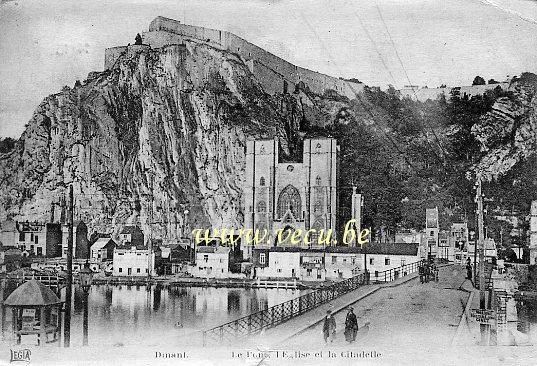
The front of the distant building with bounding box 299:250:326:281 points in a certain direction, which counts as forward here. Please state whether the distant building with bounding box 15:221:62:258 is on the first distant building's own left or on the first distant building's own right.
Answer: on the first distant building's own right

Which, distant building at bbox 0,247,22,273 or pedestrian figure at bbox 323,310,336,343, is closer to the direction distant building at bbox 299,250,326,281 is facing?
the pedestrian figure

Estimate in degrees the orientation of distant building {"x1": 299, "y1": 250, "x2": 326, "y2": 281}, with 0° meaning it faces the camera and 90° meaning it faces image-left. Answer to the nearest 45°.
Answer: approximately 0°

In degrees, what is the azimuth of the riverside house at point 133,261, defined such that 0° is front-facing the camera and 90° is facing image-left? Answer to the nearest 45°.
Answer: approximately 0°

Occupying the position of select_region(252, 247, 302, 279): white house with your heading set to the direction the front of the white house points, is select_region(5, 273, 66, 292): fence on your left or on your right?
on your right

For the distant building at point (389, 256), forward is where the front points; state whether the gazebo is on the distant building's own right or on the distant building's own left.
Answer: on the distant building's own right
